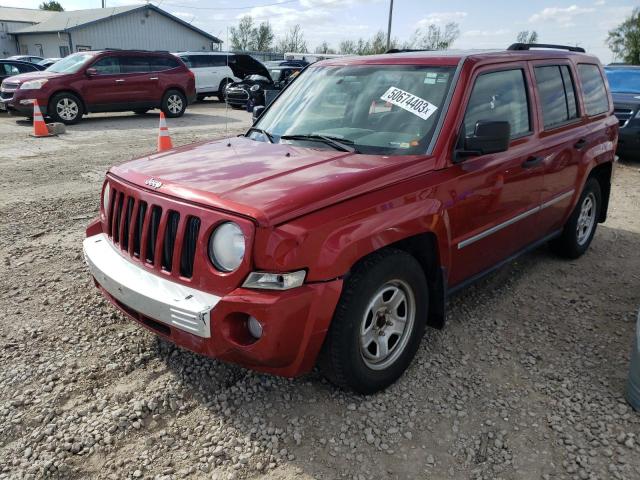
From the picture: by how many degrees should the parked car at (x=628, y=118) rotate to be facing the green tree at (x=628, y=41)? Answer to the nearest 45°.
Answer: approximately 180°

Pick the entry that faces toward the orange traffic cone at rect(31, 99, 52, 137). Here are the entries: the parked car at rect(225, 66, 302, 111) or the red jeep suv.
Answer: the parked car

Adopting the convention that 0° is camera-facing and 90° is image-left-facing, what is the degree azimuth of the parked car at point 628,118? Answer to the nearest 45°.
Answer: approximately 0°

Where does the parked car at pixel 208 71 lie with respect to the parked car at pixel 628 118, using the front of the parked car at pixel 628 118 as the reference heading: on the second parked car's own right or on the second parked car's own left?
on the second parked car's own right

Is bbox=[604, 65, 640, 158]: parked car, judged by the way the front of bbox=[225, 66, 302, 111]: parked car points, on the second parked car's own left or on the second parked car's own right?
on the second parked car's own left

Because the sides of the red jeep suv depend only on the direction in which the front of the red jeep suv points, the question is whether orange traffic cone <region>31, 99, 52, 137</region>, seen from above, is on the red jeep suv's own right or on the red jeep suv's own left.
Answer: on the red jeep suv's own right

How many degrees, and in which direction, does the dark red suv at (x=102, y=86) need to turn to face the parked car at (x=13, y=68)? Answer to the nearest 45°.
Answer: approximately 90° to its right
